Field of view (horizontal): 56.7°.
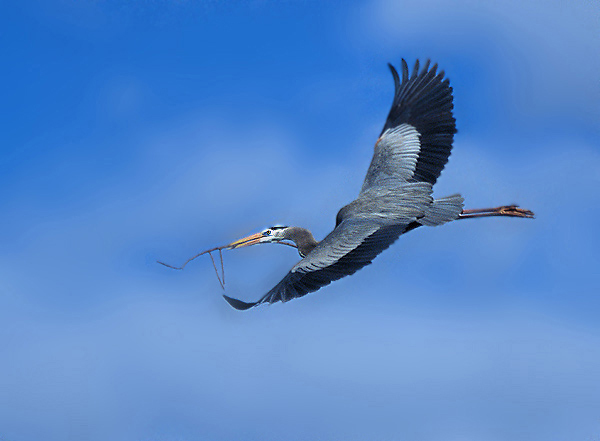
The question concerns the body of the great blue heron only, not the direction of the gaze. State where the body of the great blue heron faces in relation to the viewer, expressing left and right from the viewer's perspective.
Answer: facing to the left of the viewer
